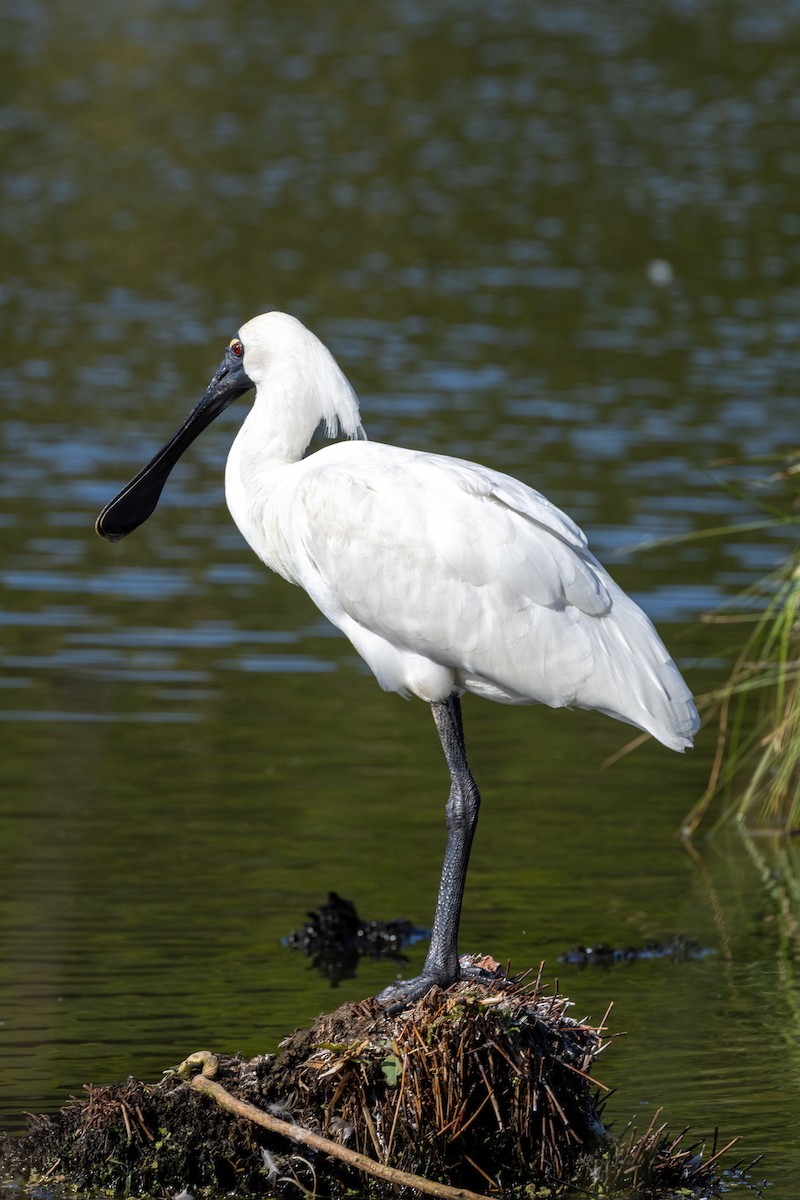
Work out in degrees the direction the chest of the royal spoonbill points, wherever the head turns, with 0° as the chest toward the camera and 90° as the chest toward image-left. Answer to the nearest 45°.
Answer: approximately 90°

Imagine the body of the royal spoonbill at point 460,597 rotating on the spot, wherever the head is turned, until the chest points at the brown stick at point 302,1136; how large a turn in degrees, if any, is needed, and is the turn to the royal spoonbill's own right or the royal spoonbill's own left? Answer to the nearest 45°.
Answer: approximately 90° to the royal spoonbill's own left

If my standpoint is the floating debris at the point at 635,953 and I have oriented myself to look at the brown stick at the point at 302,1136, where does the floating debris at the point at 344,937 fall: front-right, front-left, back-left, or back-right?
front-right
